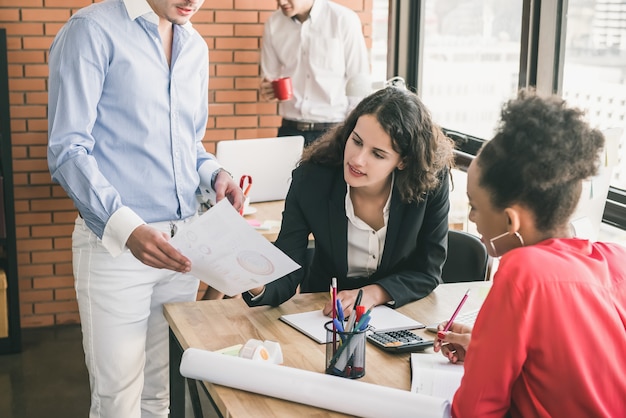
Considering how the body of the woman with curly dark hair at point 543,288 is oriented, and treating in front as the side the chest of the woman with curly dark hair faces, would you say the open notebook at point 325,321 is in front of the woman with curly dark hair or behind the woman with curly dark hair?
in front

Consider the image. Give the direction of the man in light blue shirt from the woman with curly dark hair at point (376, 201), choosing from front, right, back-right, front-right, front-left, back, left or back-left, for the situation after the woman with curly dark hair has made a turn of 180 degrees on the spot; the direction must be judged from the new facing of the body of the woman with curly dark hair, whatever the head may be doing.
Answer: left

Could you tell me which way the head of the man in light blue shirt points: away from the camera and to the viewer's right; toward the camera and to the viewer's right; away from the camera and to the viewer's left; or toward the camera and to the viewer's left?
toward the camera and to the viewer's right

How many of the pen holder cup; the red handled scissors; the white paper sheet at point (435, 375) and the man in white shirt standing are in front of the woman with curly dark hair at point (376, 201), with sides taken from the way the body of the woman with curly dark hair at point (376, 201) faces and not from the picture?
2

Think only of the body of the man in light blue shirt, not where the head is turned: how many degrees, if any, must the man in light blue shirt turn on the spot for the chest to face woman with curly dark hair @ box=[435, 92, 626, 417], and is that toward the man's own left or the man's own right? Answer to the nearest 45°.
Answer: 0° — they already face them

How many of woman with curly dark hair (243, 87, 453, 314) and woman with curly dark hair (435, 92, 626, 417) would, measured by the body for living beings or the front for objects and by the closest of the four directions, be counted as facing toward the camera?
1

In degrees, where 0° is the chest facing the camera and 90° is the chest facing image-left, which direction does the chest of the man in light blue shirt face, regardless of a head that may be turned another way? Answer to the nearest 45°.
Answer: approximately 315°

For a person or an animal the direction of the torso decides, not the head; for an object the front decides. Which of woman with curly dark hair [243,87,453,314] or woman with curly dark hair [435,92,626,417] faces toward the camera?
woman with curly dark hair [243,87,453,314]

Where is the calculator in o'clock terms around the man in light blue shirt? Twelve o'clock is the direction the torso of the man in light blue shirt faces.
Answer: The calculator is roughly at 12 o'clock from the man in light blue shirt.

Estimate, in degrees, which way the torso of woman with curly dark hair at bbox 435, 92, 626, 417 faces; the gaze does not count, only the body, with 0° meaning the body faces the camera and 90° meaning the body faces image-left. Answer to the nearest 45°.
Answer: approximately 135°

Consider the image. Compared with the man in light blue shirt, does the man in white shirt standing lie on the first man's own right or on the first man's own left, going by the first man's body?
on the first man's own left

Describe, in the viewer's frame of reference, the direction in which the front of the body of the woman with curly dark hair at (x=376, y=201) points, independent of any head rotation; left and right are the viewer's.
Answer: facing the viewer
